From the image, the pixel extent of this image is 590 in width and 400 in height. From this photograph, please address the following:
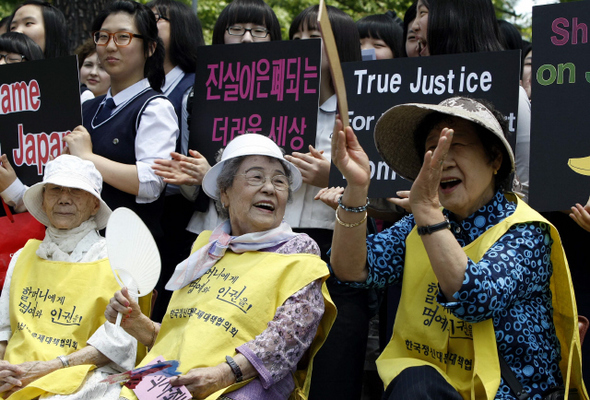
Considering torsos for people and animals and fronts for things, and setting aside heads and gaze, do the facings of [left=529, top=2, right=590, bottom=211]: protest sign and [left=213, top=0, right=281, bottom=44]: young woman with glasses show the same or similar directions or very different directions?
same or similar directions

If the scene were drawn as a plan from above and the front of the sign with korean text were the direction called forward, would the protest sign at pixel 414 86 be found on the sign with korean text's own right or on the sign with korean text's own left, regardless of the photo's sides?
on the sign with korean text's own left

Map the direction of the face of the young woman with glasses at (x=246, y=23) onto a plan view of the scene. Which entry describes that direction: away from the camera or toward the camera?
toward the camera

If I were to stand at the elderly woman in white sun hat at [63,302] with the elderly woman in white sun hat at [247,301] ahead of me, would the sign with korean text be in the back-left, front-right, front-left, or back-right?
front-left

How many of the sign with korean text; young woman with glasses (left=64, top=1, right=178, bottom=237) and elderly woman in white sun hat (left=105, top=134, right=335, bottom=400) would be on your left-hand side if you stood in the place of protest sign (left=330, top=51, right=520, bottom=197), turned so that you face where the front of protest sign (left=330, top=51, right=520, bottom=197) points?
0

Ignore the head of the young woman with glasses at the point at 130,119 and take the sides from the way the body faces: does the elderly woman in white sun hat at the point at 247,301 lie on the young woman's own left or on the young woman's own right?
on the young woman's own left

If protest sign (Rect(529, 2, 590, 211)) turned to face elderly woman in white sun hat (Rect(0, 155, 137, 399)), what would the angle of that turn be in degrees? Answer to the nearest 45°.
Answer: approximately 90° to its right

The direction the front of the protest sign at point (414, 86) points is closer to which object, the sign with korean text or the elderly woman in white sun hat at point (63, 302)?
the elderly woman in white sun hat

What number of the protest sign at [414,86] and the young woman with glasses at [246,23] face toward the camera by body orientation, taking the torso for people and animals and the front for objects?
2

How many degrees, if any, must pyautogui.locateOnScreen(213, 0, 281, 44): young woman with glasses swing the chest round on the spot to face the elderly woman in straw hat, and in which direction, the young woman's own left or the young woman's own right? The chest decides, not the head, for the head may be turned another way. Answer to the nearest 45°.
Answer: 0° — they already face them

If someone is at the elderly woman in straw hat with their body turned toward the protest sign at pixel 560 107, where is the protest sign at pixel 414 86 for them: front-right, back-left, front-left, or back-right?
front-left

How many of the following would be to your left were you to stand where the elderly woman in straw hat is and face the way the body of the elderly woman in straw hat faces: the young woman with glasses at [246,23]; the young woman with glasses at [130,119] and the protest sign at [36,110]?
0

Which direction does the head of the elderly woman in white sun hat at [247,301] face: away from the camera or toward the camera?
toward the camera

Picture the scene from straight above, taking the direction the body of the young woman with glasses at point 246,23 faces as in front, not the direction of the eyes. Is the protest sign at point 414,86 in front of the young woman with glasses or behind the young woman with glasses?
in front

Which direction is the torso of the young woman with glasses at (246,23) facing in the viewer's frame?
toward the camera

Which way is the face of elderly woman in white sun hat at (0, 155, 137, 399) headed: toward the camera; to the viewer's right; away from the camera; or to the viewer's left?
toward the camera

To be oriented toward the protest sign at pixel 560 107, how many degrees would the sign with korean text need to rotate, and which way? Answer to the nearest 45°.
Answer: approximately 45° to its left

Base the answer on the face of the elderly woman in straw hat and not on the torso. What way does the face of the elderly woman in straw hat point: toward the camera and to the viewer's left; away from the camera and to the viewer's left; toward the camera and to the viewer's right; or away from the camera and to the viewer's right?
toward the camera and to the viewer's left

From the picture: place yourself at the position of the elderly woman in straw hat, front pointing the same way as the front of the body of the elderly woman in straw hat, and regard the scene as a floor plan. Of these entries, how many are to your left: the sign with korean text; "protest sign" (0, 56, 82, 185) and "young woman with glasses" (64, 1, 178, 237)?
0

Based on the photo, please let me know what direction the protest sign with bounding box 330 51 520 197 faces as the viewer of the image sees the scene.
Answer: facing the viewer
